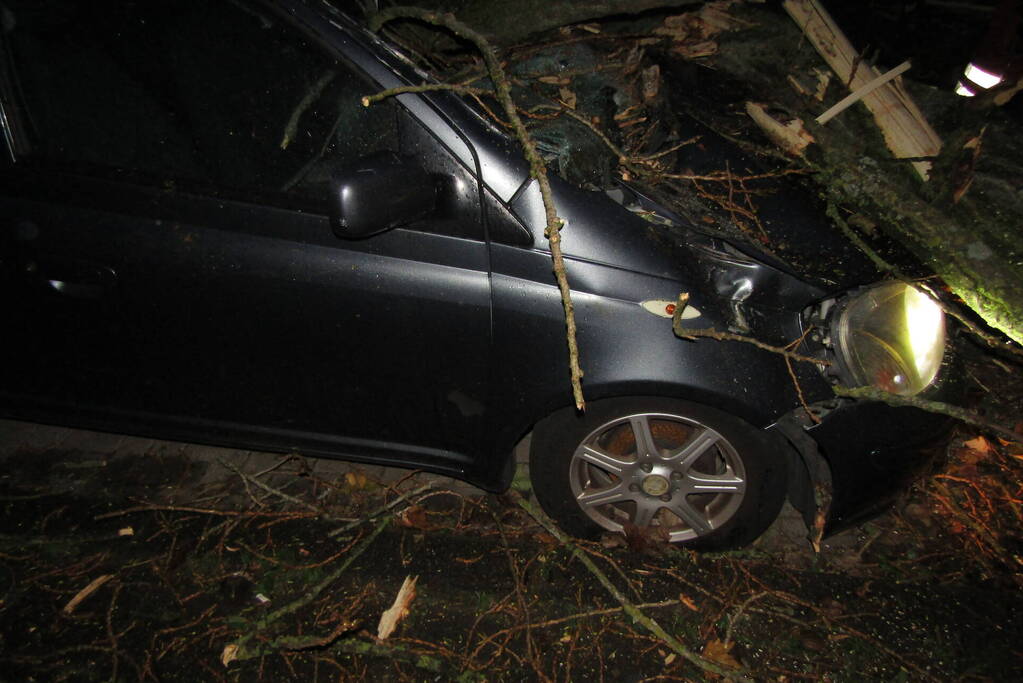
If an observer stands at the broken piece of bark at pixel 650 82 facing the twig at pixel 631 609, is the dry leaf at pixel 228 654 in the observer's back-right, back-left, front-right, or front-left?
front-right

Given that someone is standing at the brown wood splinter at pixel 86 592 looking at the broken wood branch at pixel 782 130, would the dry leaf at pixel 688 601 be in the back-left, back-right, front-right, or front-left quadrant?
front-right

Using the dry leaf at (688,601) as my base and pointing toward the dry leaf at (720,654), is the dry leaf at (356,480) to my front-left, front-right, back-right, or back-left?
back-right

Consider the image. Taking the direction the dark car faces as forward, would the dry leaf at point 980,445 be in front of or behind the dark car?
in front

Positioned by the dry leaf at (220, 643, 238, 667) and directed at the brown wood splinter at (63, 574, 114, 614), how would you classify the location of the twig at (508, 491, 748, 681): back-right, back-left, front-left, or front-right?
back-right

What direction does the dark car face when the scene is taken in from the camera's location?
facing to the right of the viewer
